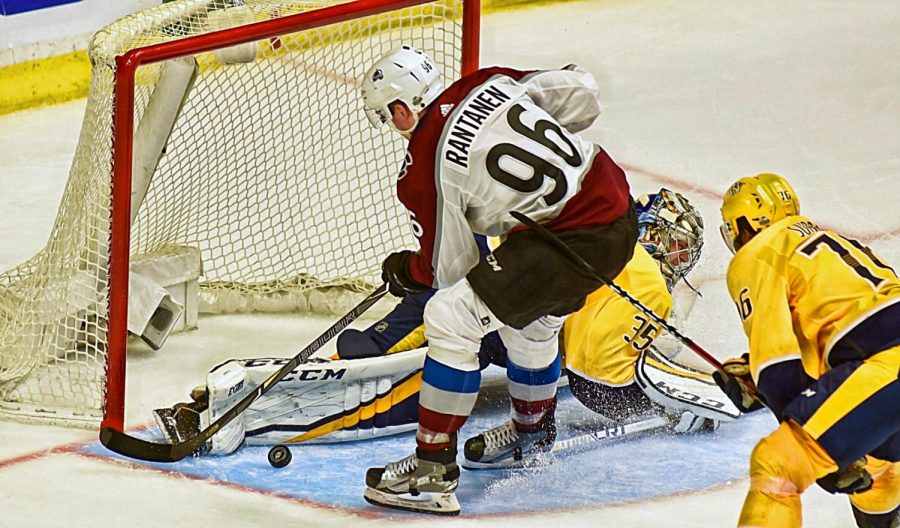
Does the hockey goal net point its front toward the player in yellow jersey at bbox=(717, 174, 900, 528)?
yes

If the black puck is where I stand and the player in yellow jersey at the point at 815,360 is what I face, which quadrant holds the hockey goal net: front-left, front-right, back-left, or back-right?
back-left

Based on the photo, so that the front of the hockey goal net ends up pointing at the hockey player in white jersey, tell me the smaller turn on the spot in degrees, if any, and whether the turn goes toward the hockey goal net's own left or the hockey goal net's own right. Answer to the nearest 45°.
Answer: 0° — it already faces them

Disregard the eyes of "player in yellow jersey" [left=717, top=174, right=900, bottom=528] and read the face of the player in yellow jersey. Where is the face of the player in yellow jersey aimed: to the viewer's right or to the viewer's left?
to the viewer's left

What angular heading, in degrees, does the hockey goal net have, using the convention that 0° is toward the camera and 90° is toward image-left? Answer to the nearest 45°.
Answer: approximately 315°

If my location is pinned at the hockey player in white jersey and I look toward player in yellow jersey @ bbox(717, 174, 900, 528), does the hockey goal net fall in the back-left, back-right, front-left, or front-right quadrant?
back-left

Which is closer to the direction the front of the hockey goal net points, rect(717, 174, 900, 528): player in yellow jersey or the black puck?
the player in yellow jersey
